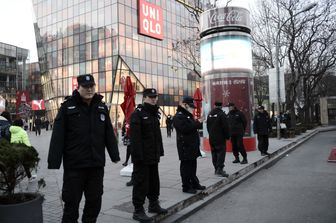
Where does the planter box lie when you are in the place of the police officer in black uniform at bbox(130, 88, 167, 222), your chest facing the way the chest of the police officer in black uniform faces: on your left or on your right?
on your right

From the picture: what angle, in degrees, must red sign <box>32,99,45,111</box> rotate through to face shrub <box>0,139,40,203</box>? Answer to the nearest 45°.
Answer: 0° — it already faces it

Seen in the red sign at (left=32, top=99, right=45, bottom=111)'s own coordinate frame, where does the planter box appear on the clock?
The planter box is roughly at 12 o'clock from the red sign.

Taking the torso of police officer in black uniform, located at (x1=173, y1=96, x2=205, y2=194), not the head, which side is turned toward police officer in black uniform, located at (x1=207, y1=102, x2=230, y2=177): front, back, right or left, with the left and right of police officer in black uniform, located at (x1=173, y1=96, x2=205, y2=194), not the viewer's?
left

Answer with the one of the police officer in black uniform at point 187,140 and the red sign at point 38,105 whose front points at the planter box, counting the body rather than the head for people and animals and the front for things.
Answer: the red sign

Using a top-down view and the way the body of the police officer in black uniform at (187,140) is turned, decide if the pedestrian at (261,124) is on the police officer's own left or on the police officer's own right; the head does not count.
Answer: on the police officer's own left

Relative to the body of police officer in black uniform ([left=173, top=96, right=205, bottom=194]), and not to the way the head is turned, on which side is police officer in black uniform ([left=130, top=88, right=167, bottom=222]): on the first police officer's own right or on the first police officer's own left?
on the first police officer's own right

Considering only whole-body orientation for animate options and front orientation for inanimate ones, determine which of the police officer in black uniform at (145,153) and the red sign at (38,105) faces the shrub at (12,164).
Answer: the red sign

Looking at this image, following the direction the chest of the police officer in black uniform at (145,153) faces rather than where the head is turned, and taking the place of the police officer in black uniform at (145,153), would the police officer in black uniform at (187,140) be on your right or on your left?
on your left
